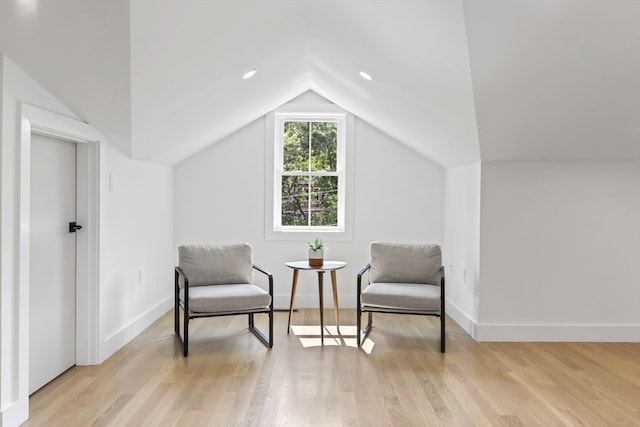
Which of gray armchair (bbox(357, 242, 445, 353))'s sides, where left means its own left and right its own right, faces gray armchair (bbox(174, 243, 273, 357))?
right

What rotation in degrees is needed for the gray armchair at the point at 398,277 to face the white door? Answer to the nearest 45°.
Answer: approximately 45° to its right

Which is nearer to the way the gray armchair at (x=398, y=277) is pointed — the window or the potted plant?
the potted plant

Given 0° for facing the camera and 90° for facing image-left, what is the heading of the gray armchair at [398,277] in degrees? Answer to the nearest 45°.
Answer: approximately 0°

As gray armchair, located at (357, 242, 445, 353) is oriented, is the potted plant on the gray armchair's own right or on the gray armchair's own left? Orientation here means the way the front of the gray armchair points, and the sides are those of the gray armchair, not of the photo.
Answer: on the gray armchair's own right
